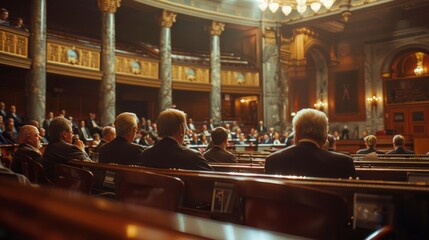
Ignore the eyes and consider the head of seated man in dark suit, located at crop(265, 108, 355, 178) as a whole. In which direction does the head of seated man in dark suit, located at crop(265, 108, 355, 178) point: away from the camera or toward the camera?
away from the camera

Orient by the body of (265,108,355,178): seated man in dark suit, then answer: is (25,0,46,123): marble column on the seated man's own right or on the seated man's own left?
on the seated man's own left

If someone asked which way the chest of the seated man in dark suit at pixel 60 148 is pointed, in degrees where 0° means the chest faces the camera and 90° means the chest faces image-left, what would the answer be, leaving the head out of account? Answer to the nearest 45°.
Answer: approximately 225°

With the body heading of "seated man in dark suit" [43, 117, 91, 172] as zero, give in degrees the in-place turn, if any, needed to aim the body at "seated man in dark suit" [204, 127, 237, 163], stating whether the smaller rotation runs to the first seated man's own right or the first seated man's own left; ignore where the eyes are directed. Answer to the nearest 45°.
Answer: approximately 45° to the first seated man's own right

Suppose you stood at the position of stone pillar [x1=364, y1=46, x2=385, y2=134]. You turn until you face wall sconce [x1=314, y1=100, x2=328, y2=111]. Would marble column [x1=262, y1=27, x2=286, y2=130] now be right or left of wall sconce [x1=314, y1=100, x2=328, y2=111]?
left

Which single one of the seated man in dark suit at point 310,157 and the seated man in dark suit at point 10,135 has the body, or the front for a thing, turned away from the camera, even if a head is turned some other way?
the seated man in dark suit at point 310,157

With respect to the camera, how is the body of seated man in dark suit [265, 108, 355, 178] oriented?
away from the camera

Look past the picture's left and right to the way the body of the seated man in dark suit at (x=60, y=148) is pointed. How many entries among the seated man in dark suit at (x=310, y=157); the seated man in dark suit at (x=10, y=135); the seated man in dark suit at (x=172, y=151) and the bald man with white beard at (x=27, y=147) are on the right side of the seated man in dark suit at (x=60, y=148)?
2

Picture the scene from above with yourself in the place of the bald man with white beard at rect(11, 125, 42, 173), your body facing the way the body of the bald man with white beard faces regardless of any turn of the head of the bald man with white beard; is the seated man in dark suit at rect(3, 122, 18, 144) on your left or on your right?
on your left

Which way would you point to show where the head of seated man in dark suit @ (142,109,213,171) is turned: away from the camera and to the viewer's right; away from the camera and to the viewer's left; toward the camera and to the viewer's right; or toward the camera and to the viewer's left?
away from the camera and to the viewer's right

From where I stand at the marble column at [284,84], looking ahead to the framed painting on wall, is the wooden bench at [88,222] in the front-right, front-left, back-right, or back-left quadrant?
back-right
